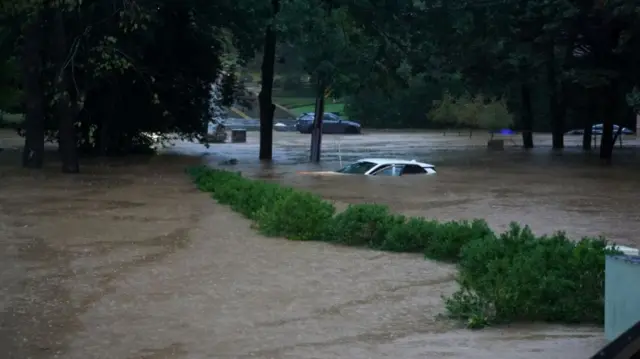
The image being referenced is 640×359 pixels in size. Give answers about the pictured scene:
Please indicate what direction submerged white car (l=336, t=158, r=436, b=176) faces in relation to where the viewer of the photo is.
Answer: facing the viewer and to the left of the viewer

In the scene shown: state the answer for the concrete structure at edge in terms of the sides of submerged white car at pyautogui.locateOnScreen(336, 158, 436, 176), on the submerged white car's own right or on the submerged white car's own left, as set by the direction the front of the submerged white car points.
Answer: on the submerged white car's own left

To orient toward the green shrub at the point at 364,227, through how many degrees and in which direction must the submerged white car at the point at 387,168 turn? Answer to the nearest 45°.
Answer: approximately 45° to its left

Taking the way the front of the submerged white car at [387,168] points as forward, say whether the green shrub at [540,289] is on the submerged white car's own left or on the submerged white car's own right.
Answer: on the submerged white car's own left

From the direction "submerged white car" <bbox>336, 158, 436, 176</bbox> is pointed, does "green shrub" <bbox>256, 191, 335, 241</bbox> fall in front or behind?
in front

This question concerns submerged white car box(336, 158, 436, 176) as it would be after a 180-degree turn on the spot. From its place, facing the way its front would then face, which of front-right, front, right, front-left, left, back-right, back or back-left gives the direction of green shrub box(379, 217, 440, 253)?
back-right
